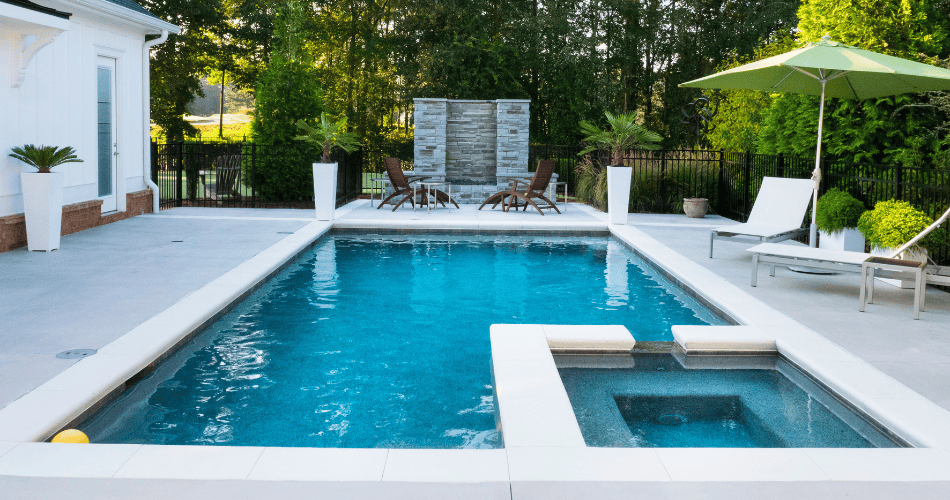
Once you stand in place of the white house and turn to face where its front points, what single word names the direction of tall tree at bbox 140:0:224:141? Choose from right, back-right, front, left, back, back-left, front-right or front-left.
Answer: back-left

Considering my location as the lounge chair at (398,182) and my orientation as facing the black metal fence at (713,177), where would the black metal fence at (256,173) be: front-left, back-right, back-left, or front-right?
back-left

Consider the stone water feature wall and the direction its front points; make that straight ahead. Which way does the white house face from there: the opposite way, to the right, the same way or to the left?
to the left

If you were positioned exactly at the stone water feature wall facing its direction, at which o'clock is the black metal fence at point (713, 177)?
The black metal fence is roughly at 10 o'clock from the stone water feature wall.

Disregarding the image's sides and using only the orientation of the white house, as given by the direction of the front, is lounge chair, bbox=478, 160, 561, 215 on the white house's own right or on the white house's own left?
on the white house's own left

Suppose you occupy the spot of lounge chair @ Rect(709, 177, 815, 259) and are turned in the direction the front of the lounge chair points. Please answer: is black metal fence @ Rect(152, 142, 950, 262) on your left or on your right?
on your right

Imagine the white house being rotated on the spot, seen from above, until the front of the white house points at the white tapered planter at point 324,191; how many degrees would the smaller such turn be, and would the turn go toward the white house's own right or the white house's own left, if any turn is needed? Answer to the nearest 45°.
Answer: approximately 45° to the white house's own left

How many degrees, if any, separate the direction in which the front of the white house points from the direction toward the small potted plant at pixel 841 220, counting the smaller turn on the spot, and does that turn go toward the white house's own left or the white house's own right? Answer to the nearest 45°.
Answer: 0° — it already faces it

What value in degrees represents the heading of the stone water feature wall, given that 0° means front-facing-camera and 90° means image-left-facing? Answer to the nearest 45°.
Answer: approximately 0°

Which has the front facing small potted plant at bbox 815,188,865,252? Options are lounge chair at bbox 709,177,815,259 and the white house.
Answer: the white house

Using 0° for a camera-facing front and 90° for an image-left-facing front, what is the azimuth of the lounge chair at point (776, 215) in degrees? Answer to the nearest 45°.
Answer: approximately 45°
